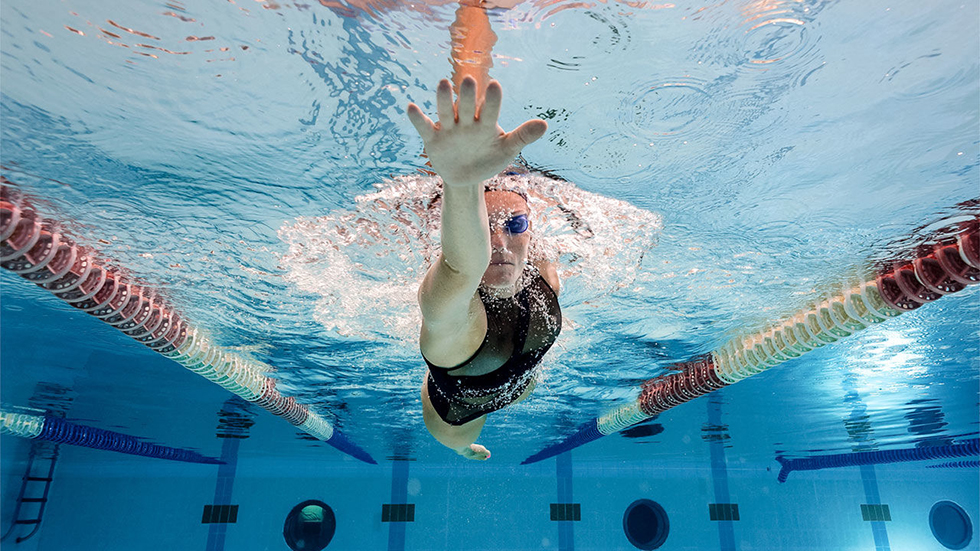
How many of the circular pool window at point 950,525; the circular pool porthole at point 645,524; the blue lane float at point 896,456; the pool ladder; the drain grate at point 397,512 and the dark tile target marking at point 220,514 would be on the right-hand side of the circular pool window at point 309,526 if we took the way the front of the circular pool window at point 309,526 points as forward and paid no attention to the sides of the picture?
2

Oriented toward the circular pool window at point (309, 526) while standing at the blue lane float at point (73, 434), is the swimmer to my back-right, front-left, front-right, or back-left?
back-right

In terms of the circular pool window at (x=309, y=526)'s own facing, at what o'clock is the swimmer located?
The swimmer is roughly at 12 o'clock from the circular pool window.

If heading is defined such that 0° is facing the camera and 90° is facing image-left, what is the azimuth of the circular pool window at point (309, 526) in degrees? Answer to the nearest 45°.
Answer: approximately 0°

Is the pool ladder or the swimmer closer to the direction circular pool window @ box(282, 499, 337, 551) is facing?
the swimmer

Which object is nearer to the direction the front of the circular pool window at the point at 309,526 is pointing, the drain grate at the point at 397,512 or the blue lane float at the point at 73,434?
the blue lane float

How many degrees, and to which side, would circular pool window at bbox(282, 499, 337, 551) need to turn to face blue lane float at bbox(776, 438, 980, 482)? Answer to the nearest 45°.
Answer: approximately 45° to its left

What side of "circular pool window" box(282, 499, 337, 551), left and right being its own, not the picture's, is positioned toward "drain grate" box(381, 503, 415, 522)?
left

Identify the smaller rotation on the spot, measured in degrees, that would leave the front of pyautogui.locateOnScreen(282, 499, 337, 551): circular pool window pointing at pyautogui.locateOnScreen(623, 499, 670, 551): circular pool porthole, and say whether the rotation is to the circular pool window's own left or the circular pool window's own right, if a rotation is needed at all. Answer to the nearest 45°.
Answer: approximately 90° to the circular pool window's own left

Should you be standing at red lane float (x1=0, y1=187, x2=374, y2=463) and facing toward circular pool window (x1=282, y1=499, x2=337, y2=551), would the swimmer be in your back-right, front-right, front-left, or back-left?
back-right

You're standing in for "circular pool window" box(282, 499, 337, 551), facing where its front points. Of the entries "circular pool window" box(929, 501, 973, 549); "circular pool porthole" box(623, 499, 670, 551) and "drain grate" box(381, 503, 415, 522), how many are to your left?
3

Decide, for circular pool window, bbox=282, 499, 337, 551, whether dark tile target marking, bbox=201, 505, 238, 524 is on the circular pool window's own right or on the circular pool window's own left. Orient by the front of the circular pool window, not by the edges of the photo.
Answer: on the circular pool window's own right
